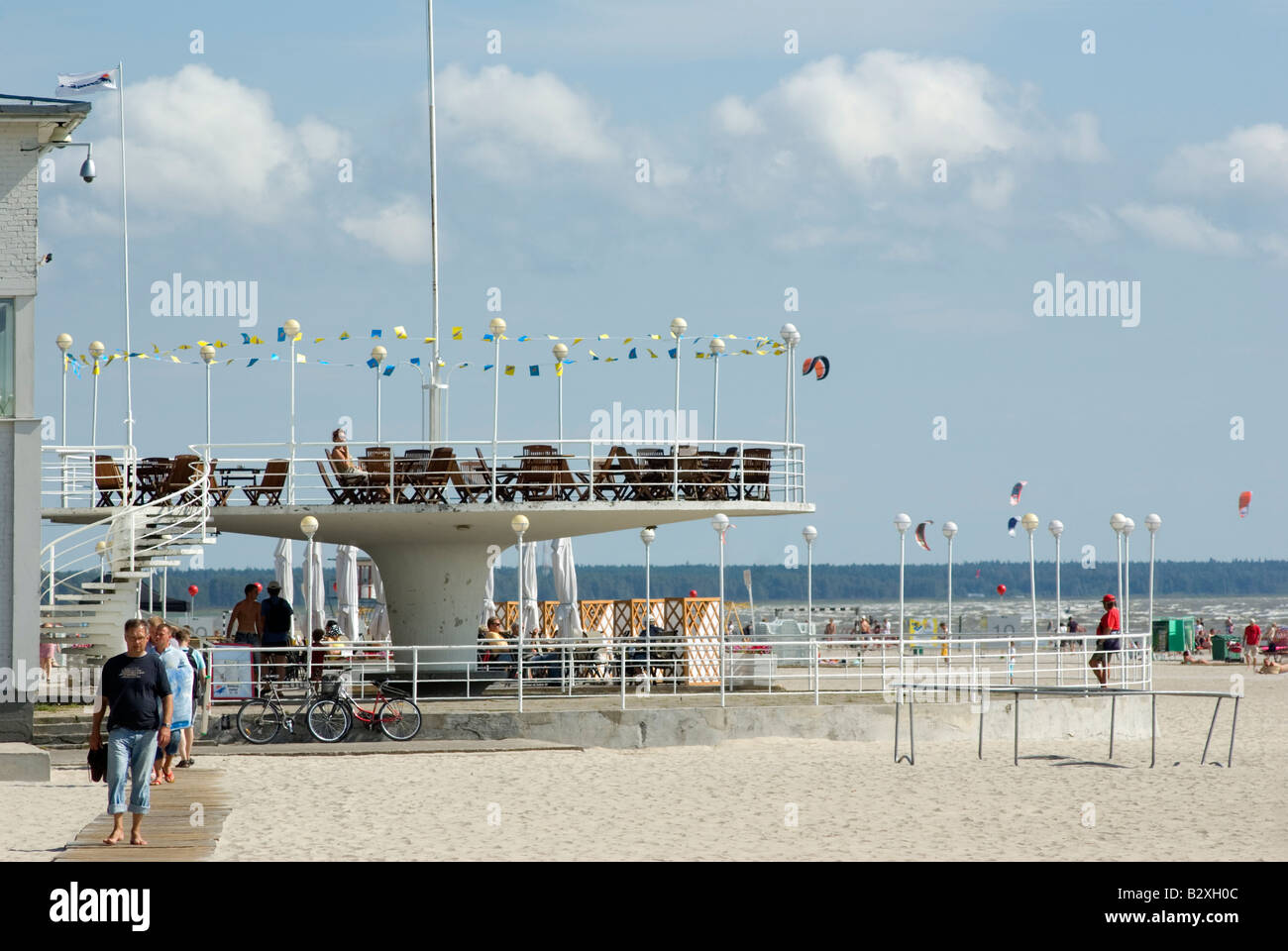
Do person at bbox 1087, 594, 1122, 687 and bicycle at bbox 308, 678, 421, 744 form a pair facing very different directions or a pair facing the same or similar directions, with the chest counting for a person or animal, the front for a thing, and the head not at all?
same or similar directions

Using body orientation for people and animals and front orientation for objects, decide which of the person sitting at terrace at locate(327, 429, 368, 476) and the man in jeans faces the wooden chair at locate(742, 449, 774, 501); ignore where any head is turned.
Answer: the person sitting at terrace

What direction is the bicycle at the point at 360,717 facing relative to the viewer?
to the viewer's left

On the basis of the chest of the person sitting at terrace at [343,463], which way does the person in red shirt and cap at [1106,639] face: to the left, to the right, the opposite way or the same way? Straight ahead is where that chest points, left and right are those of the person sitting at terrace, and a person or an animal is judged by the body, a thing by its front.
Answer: the opposite way

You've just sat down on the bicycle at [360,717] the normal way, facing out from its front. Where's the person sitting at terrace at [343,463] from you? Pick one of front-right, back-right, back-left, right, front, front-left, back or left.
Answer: right

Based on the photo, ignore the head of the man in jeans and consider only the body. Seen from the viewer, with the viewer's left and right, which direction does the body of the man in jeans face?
facing the viewer

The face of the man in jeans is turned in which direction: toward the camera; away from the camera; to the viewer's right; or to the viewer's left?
toward the camera

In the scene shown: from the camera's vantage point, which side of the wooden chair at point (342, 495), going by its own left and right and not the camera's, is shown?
right

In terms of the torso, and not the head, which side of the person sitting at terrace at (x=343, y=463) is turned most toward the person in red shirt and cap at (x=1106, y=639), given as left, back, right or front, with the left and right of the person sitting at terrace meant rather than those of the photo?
front

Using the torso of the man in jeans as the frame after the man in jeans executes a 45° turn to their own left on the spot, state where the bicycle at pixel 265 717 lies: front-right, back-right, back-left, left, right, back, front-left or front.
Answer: back-left

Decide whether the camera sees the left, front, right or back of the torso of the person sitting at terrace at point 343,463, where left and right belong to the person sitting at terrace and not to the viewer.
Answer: right

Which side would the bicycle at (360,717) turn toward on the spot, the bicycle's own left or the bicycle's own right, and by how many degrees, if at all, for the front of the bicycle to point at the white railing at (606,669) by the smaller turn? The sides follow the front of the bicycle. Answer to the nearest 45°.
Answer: approximately 135° to the bicycle's own right
